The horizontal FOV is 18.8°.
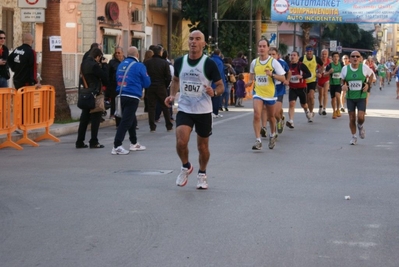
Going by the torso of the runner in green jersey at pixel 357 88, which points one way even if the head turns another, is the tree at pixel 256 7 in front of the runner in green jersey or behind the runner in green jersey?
behind

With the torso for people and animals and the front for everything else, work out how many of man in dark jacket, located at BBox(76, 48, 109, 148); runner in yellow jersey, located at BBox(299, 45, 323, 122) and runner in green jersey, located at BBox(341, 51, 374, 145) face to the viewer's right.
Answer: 1

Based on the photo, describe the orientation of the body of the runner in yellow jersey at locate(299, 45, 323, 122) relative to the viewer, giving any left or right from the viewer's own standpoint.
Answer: facing the viewer

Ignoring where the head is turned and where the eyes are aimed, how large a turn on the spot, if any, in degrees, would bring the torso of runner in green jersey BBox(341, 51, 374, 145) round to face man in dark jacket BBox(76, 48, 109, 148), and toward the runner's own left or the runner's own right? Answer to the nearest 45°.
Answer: approximately 45° to the runner's own right

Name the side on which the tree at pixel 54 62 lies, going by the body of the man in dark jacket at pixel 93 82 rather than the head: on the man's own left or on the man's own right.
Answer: on the man's own left

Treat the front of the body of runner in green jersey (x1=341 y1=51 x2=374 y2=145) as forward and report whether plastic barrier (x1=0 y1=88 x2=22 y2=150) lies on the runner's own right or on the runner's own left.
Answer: on the runner's own right

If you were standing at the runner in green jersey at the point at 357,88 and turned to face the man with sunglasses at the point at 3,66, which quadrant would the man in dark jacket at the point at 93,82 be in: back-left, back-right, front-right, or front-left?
front-left

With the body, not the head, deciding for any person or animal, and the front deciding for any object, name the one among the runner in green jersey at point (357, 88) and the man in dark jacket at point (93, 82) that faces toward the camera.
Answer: the runner in green jersey

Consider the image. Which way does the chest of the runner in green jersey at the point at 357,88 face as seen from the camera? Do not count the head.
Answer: toward the camera

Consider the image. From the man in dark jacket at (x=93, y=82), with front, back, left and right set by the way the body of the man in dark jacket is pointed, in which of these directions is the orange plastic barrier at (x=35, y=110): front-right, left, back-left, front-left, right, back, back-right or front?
back-left

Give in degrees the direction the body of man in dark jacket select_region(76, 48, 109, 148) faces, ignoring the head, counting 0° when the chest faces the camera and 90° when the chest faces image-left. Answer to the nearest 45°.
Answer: approximately 270°

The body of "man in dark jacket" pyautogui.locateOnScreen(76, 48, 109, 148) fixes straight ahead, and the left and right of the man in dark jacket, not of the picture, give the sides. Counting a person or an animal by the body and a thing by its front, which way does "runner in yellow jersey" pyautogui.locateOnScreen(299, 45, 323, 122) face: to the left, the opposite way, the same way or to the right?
to the right

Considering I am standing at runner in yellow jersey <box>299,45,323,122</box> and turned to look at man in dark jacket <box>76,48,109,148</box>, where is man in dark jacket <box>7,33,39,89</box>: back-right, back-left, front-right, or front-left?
front-right

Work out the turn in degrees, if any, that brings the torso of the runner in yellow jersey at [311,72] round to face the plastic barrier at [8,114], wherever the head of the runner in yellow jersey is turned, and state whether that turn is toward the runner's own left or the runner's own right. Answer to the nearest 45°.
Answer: approximately 45° to the runner's own right

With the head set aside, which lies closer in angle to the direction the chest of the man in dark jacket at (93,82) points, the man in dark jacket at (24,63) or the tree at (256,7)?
the tree
